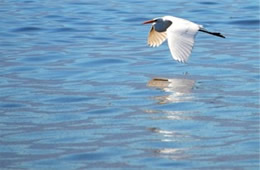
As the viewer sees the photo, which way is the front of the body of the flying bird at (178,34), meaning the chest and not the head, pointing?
to the viewer's left
